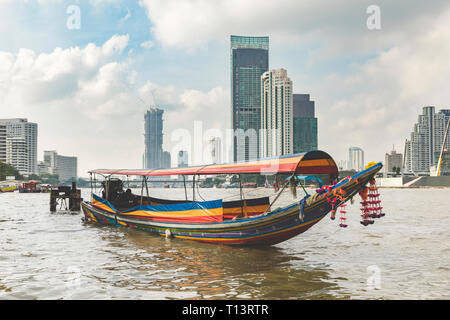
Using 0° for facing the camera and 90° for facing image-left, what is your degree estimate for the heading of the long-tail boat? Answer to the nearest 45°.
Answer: approximately 315°
